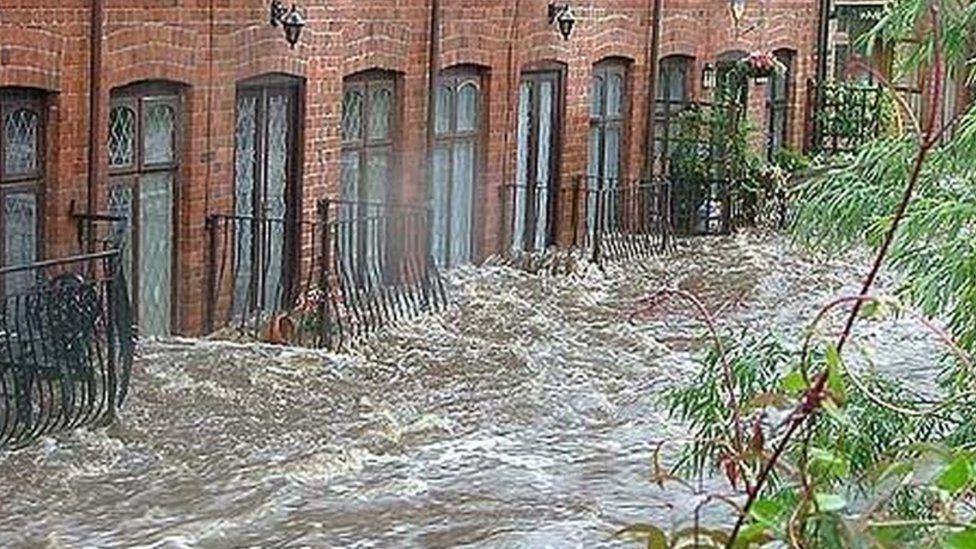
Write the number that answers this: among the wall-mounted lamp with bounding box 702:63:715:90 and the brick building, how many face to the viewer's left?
0

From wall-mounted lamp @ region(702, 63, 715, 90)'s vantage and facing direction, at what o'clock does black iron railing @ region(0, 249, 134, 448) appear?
The black iron railing is roughly at 2 o'clock from the wall-mounted lamp.

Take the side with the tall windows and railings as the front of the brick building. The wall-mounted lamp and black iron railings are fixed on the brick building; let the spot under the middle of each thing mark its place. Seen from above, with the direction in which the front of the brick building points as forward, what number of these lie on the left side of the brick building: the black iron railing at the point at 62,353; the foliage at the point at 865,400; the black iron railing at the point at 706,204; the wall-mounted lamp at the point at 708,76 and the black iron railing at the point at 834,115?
3

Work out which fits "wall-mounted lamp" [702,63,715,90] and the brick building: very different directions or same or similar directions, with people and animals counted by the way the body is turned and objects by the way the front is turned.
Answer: same or similar directions

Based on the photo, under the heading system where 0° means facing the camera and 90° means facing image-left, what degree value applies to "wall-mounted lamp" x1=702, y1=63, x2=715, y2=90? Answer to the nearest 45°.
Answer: approximately 315°

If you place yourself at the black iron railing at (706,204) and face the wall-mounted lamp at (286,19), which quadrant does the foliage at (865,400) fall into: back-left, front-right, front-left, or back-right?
front-left

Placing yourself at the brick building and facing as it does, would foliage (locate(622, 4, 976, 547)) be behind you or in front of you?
in front

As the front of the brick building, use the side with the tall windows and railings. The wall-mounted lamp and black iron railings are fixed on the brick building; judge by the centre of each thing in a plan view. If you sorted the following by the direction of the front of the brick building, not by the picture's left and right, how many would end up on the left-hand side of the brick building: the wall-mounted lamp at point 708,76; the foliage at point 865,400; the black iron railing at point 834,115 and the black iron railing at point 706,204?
3

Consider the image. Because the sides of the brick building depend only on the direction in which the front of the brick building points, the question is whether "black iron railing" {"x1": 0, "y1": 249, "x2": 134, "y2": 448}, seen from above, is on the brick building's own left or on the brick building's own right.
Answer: on the brick building's own right

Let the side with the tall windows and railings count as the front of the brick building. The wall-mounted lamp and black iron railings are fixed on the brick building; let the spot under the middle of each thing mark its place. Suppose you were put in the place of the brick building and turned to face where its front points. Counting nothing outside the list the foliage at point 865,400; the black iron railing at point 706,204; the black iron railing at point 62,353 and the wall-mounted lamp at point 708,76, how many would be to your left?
2

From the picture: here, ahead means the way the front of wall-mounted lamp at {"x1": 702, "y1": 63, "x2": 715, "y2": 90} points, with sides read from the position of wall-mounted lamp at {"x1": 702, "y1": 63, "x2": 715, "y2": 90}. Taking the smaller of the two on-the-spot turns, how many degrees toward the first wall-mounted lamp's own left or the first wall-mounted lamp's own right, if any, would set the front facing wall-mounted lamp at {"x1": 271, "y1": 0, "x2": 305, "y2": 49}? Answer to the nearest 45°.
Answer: approximately 90° to the first wall-mounted lamp's own right

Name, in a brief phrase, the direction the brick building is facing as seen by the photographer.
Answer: facing the viewer and to the right of the viewer

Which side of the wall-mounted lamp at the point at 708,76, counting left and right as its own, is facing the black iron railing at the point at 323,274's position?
right

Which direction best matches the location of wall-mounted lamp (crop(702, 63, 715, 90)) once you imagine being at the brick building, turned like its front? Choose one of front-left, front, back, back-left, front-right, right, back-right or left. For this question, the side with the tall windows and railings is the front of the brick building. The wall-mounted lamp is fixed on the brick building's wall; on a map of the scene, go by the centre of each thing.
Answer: left
